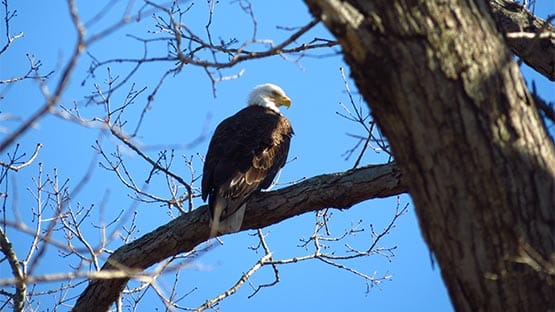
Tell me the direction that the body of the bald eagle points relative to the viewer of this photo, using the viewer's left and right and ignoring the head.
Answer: facing away from the viewer and to the right of the viewer
